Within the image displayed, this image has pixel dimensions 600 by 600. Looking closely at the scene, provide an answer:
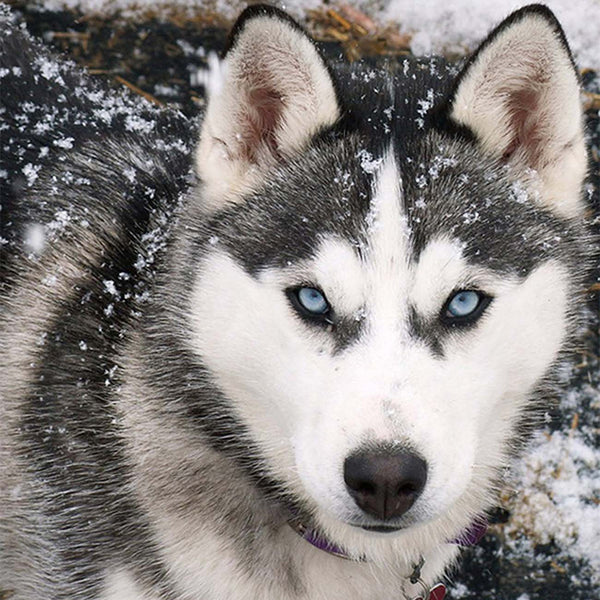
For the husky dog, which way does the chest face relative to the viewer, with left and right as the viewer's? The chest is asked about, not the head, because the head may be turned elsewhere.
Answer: facing the viewer and to the right of the viewer
